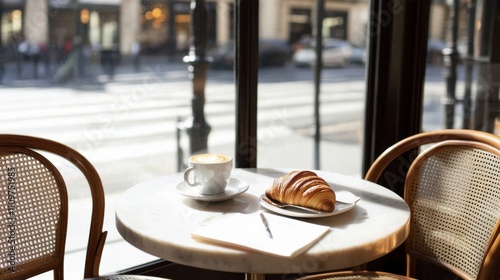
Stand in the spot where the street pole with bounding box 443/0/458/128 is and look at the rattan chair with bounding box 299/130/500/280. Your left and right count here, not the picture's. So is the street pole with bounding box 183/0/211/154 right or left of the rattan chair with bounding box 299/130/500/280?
right

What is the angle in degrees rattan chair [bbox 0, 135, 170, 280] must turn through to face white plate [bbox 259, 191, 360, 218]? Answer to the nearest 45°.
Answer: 0° — it already faces it

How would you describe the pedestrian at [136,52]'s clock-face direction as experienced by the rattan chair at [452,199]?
The pedestrian is roughly at 2 o'clock from the rattan chair.

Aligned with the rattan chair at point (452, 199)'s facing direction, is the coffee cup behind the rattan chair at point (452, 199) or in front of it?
in front

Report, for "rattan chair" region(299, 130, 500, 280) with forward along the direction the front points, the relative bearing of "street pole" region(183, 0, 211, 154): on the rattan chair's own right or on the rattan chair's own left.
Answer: on the rattan chair's own right

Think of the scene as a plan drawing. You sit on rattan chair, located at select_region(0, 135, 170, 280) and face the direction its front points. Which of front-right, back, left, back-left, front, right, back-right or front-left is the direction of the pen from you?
front

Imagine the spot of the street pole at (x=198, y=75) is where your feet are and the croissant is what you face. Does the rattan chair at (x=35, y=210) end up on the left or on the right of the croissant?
right

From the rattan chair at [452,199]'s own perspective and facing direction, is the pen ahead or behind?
ahead

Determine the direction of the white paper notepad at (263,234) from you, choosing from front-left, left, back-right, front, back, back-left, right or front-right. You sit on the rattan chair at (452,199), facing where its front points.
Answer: front
